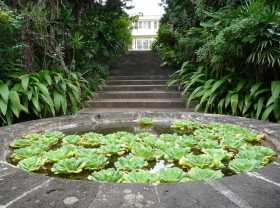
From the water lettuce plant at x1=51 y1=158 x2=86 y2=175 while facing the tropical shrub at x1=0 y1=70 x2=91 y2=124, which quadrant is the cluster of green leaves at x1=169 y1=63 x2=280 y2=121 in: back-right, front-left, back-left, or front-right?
front-right

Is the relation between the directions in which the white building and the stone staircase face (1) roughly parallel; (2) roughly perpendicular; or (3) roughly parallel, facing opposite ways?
roughly parallel

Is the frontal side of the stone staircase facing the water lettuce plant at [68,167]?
yes

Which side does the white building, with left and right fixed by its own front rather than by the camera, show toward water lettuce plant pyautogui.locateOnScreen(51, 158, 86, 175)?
front

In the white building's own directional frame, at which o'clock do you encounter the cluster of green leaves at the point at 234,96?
The cluster of green leaves is roughly at 12 o'clock from the white building.

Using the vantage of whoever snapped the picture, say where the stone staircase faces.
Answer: facing the viewer

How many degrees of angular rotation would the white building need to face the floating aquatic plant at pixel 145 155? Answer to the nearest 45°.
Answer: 0° — it already faces it

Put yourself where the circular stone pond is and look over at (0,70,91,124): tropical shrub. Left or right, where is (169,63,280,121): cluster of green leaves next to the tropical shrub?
right

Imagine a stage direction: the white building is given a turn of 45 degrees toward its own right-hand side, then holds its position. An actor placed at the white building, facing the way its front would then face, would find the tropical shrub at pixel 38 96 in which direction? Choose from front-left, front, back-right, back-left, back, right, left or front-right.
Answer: front-left

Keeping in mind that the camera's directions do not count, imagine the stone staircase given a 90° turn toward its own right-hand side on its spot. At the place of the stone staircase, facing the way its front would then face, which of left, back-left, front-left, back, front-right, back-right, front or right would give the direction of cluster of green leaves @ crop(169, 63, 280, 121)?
back-left

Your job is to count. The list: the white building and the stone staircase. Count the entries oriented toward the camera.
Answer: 2

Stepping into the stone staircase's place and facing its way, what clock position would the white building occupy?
The white building is roughly at 6 o'clock from the stone staircase.
